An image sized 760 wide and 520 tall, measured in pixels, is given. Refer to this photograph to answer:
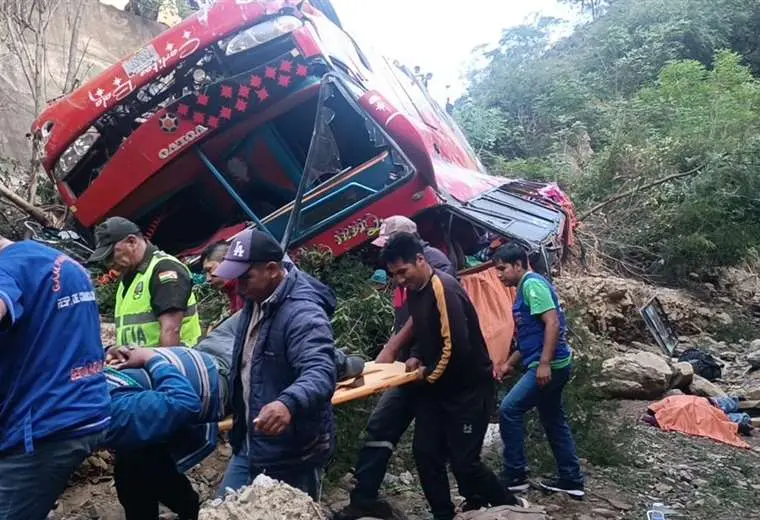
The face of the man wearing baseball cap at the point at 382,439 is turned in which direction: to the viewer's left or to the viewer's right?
to the viewer's left

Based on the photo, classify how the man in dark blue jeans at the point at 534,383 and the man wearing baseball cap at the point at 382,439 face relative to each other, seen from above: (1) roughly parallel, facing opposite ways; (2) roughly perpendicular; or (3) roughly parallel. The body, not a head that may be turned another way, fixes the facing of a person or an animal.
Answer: roughly parallel

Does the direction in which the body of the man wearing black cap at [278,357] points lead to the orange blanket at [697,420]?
no

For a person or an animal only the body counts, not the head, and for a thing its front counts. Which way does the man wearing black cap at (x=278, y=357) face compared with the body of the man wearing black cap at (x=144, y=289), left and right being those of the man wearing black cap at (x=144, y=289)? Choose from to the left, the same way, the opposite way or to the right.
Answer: the same way

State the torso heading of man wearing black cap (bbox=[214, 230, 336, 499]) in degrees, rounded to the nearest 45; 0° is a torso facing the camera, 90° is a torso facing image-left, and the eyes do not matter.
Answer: approximately 45°

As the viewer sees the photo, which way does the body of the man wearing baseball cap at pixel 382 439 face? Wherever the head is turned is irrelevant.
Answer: to the viewer's left

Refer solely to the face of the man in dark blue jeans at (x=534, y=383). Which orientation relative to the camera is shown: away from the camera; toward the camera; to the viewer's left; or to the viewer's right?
to the viewer's left

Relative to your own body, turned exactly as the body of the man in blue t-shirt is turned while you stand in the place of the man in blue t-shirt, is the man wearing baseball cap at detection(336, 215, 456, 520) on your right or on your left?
on your right

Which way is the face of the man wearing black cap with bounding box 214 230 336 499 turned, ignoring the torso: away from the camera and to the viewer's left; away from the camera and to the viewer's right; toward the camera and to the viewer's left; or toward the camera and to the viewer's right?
toward the camera and to the viewer's left
